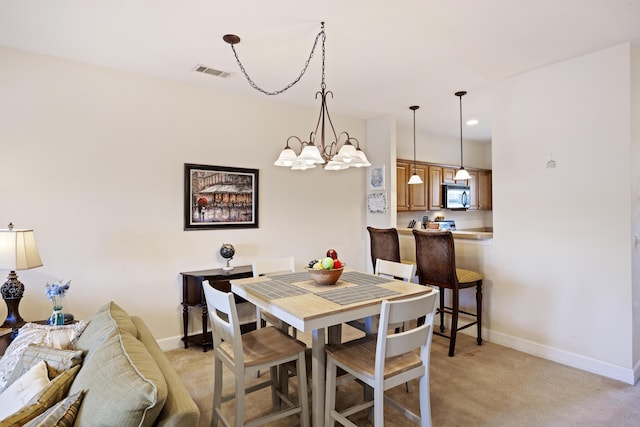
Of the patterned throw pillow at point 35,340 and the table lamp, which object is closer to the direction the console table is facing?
the patterned throw pillow

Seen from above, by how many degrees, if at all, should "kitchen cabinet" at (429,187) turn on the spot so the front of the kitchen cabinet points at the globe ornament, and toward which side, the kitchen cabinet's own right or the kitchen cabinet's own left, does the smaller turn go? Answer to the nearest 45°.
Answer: approximately 90° to the kitchen cabinet's own right

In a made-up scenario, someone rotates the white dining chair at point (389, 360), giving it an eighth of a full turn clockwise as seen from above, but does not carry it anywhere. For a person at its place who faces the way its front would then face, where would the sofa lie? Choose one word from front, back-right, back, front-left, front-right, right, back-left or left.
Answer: back-left

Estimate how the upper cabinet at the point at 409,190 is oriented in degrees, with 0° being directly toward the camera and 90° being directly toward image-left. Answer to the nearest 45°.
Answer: approximately 315°

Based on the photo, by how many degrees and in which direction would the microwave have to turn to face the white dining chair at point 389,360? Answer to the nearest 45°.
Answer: approximately 45° to its right

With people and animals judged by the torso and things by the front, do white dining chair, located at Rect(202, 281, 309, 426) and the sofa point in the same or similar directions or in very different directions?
very different directions

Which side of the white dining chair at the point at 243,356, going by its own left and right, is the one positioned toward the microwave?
front

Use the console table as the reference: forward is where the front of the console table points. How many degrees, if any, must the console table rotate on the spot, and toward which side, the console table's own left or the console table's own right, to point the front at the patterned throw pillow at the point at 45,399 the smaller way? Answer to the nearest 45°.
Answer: approximately 45° to the console table's own right

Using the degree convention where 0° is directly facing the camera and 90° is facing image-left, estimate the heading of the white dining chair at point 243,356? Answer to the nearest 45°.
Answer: approximately 225°

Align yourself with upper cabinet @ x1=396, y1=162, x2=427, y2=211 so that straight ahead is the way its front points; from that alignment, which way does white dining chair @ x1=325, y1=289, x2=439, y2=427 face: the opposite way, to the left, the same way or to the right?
the opposite way

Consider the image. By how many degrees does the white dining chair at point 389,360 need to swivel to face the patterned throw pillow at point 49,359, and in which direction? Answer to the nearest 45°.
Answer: approximately 90° to its left

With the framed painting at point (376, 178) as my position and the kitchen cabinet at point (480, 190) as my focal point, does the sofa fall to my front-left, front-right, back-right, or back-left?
back-right

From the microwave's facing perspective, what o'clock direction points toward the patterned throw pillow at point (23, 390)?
The patterned throw pillow is roughly at 2 o'clock from the microwave.
